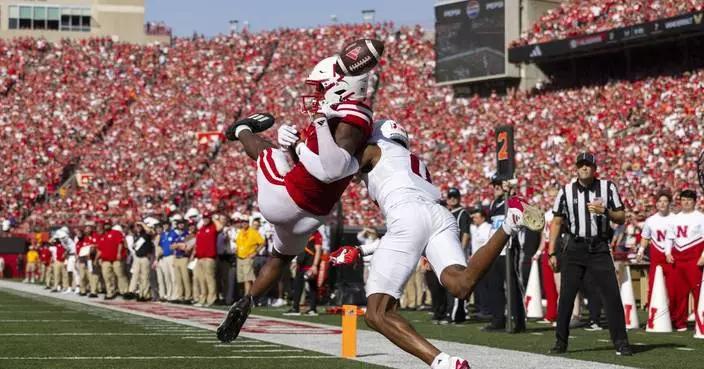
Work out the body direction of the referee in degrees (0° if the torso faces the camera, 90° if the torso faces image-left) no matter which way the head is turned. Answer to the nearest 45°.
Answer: approximately 0°

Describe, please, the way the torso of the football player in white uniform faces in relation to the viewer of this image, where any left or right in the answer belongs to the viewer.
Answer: facing away from the viewer and to the left of the viewer

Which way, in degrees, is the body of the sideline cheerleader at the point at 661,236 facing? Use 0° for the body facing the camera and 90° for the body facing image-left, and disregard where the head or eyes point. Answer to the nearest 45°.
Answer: approximately 0°

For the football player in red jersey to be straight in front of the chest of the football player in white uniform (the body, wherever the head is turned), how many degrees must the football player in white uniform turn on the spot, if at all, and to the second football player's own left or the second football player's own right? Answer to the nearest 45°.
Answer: approximately 45° to the second football player's own left
